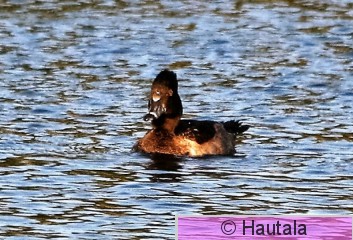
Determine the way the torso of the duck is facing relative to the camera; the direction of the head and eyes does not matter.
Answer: to the viewer's left
